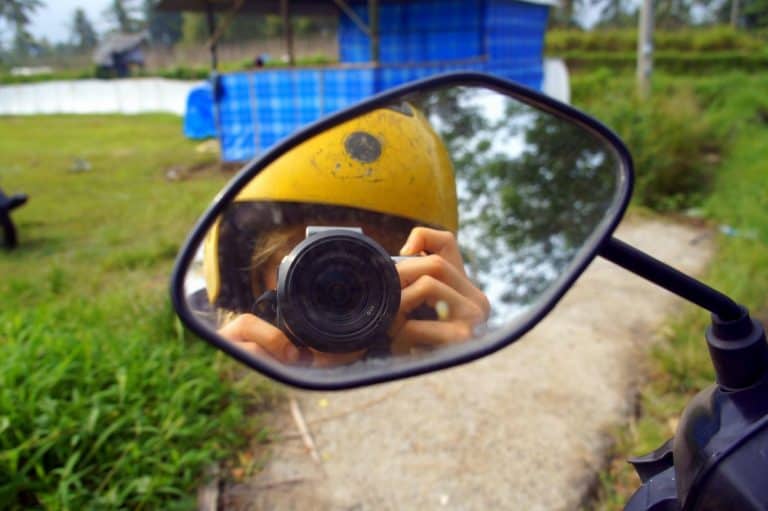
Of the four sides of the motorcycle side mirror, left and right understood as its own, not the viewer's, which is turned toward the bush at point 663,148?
back

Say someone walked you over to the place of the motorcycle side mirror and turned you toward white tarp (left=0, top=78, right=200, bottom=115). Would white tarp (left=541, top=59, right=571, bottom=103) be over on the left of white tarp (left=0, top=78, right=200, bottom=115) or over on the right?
right

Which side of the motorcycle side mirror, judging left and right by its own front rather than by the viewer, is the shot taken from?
front

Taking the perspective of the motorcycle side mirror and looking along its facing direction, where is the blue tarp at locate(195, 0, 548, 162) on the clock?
The blue tarp is roughly at 6 o'clock from the motorcycle side mirror.

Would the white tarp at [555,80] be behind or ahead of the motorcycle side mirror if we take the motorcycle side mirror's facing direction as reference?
behind

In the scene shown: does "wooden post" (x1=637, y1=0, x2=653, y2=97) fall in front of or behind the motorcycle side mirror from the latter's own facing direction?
behind

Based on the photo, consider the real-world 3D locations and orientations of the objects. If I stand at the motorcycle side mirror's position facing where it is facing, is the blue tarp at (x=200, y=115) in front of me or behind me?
behind
